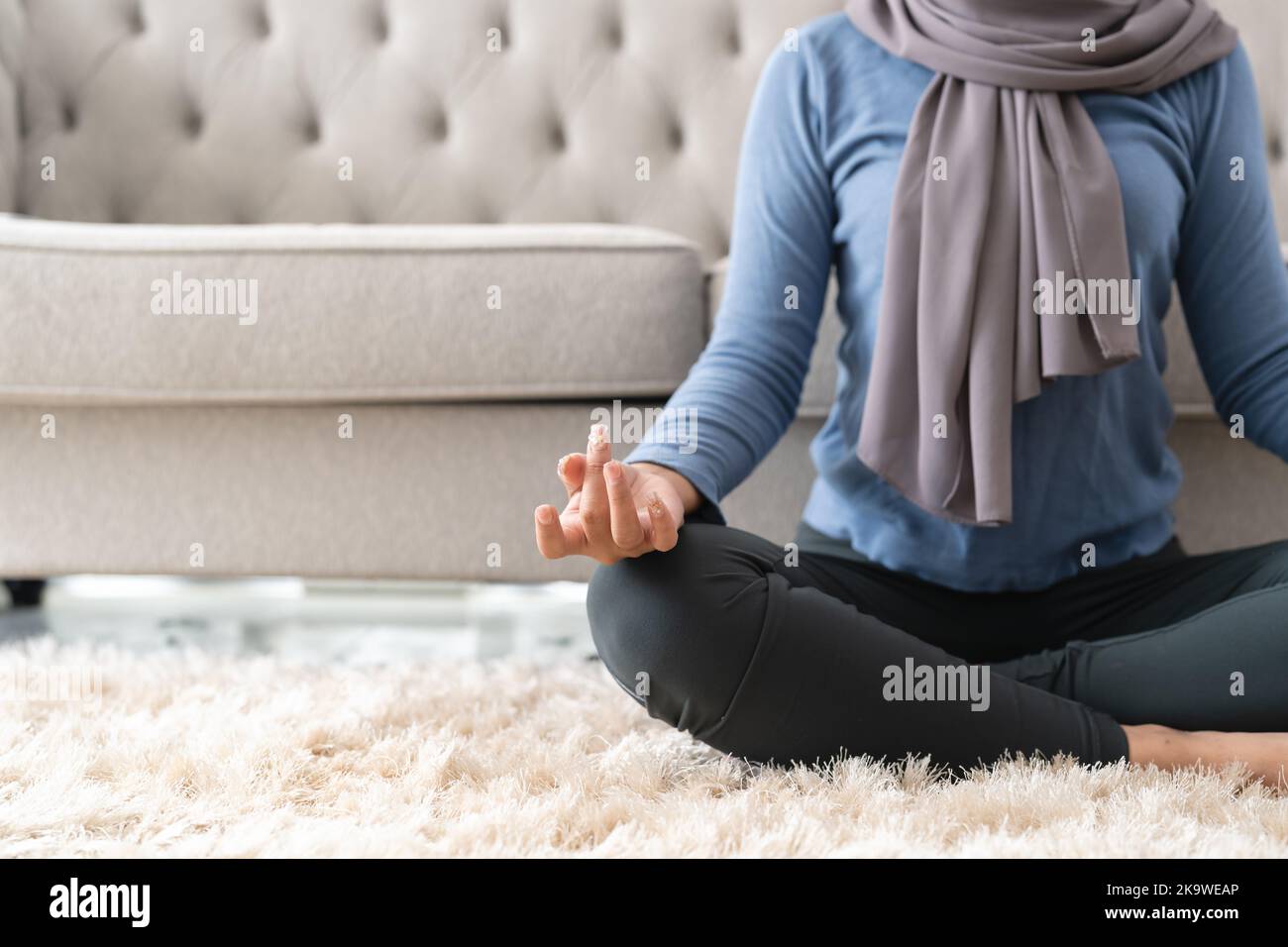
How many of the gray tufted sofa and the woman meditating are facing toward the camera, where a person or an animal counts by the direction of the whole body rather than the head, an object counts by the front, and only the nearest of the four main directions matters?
2

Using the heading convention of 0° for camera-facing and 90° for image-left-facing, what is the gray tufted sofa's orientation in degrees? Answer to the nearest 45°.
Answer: approximately 0°

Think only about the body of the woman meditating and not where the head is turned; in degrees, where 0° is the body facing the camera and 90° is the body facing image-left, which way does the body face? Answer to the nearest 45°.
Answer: approximately 0°
